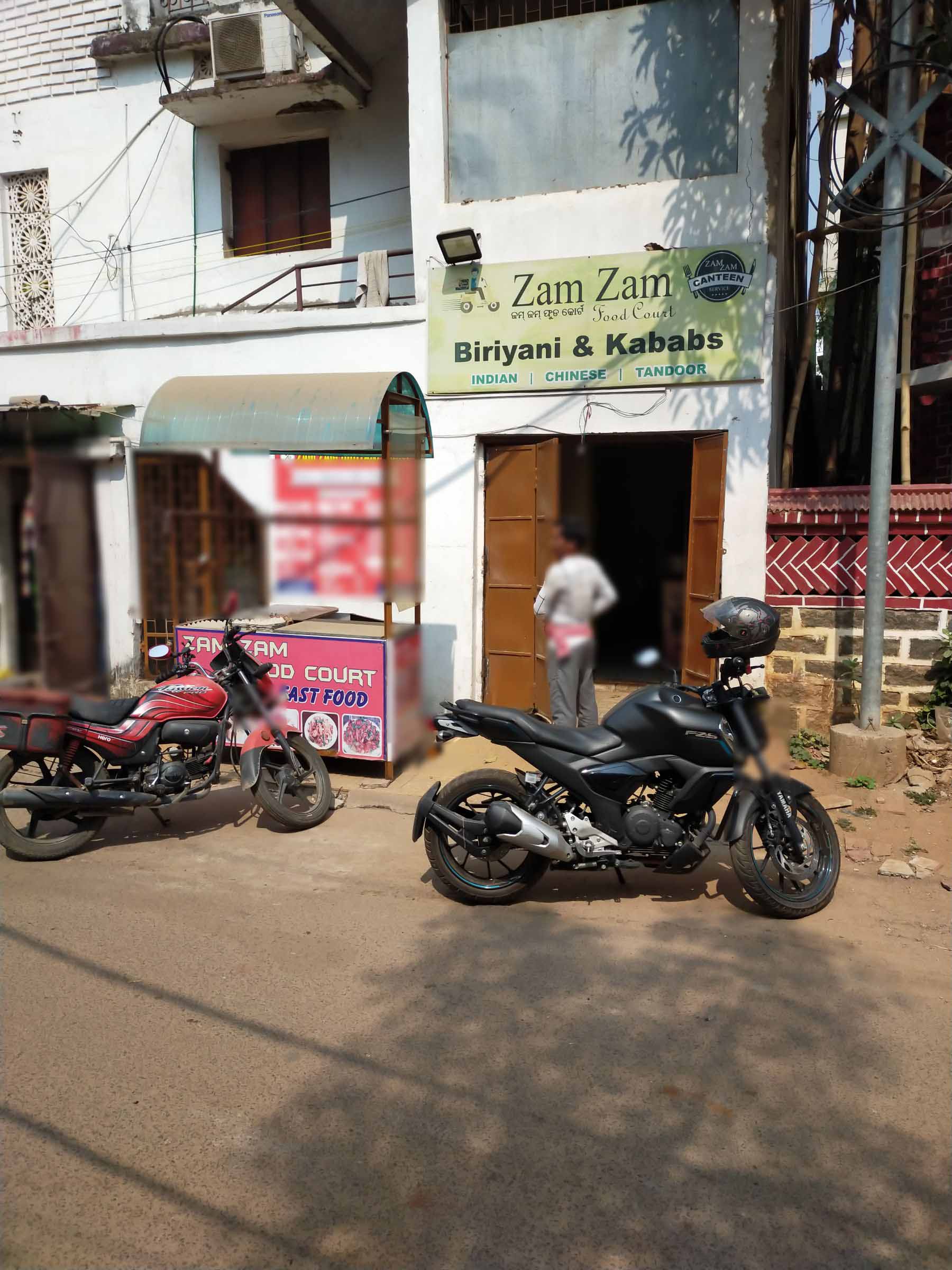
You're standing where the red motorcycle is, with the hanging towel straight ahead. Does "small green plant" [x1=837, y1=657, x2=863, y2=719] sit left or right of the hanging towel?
right

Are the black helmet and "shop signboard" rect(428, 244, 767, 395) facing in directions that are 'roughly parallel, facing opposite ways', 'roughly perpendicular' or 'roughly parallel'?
roughly perpendicular

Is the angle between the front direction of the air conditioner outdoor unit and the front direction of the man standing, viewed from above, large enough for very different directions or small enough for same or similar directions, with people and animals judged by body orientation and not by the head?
very different directions

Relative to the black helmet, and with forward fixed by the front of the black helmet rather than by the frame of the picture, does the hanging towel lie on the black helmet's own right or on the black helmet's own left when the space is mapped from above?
on the black helmet's own right

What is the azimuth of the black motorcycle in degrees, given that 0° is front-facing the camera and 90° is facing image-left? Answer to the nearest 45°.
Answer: approximately 270°

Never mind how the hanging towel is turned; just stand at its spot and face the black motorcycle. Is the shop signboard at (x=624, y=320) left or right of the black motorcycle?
left

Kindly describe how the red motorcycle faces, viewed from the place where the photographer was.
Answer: facing to the right of the viewer

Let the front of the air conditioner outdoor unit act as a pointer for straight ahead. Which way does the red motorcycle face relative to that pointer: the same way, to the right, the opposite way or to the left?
to the left

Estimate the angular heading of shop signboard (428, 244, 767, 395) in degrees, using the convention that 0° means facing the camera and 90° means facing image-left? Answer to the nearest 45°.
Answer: approximately 0°

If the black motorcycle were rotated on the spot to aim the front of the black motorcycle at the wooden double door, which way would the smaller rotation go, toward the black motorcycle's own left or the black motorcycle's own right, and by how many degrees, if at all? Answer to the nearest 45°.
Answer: approximately 90° to the black motorcycle's own left
